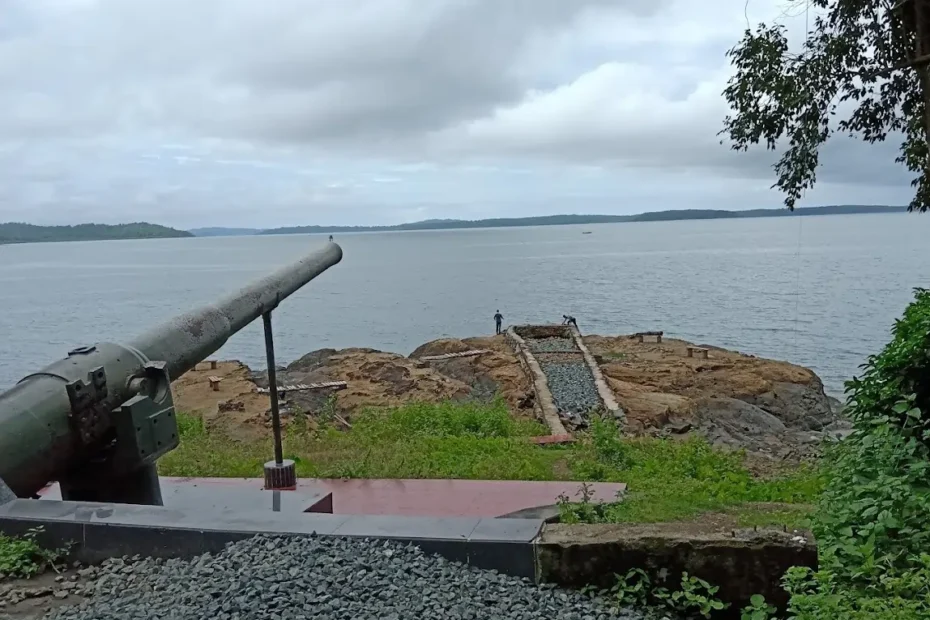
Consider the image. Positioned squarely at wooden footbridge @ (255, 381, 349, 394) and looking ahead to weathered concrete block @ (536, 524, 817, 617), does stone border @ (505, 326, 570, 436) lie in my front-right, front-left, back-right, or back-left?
front-left

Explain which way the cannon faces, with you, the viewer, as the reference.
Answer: facing away from the viewer and to the right of the viewer

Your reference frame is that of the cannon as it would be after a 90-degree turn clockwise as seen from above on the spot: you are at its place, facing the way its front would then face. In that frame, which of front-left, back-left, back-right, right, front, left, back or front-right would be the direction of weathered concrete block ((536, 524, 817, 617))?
front

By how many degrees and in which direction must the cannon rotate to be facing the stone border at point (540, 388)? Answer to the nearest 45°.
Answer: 0° — it already faces it

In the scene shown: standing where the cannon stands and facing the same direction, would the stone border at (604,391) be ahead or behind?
ahead

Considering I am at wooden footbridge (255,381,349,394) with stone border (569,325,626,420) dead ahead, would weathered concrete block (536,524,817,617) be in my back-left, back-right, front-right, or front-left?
front-right

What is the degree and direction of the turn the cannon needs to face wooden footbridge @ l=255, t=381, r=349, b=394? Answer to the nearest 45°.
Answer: approximately 45° to its left
